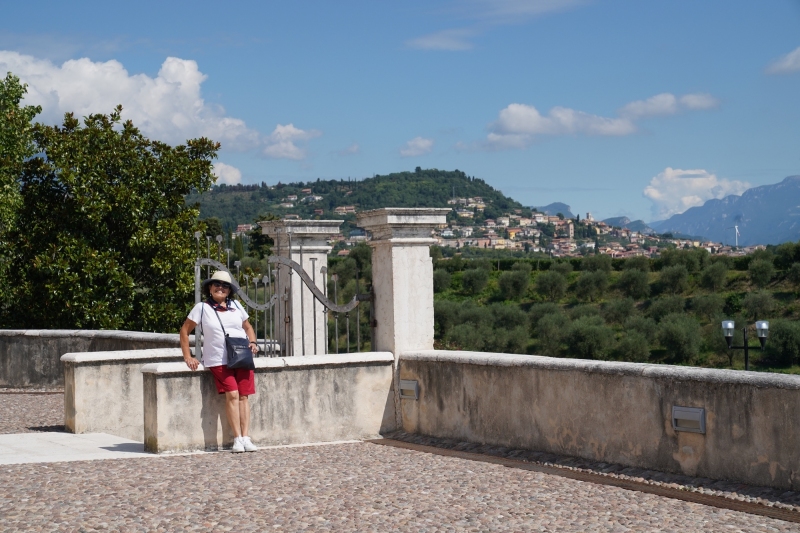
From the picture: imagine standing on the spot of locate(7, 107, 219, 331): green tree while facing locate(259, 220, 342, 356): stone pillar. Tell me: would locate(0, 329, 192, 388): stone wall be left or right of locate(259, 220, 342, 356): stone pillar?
right

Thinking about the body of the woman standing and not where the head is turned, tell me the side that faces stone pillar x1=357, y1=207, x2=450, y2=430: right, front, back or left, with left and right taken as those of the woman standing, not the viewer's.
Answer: left

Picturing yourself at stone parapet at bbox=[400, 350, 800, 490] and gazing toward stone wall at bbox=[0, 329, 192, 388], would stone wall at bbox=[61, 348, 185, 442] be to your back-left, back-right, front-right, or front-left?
front-left

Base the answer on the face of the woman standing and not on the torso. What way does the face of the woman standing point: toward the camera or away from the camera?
toward the camera

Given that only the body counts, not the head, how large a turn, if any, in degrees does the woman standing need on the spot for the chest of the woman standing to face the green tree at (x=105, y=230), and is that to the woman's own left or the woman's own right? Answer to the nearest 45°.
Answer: approximately 180°

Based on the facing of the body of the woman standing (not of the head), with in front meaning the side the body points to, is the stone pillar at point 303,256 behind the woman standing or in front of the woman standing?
behind

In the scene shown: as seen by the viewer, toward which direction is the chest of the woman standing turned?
toward the camera

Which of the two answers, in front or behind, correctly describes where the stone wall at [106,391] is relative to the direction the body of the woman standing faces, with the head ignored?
behind

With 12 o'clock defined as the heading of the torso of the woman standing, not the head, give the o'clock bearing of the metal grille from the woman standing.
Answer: The metal grille is roughly at 7 o'clock from the woman standing.

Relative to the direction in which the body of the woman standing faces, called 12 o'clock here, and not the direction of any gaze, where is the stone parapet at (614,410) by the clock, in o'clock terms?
The stone parapet is roughly at 10 o'clock from the woman standing.

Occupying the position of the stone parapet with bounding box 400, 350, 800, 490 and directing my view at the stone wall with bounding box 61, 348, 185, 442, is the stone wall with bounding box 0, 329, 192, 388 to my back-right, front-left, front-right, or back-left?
front-right
